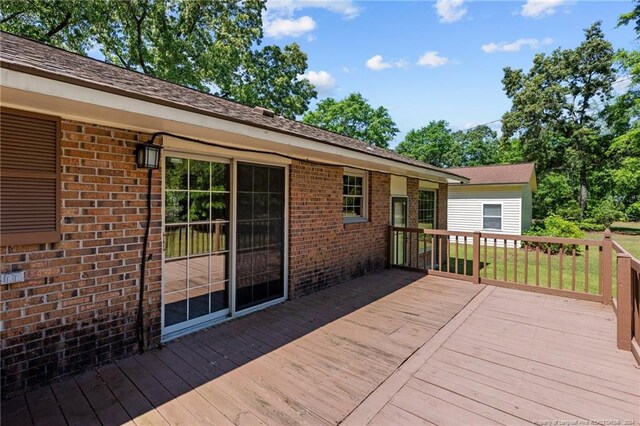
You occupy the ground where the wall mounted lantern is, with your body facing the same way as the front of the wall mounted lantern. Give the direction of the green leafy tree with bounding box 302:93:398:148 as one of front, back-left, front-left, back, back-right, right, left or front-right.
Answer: left

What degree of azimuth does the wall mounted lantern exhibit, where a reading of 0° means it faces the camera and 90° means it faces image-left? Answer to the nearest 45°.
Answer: approximately 315°

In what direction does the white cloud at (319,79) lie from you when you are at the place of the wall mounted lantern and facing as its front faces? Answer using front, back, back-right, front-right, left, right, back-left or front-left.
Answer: left

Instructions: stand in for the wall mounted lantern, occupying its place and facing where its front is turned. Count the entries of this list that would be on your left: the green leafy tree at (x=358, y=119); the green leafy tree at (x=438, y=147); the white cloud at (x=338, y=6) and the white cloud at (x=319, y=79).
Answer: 4

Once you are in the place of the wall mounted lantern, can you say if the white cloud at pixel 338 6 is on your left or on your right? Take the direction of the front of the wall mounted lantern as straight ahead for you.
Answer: on your left

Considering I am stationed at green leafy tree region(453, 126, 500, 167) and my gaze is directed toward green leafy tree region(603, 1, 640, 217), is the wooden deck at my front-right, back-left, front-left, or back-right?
front-right

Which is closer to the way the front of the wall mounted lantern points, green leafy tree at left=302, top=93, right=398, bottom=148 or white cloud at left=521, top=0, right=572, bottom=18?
the white cloud

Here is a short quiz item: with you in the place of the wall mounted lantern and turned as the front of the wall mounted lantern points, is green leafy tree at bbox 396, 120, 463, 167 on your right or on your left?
on your left

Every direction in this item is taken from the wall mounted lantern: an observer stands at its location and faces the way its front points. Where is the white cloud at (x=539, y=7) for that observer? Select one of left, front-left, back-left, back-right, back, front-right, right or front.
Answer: front-left

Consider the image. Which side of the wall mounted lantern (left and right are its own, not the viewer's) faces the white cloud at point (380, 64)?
left

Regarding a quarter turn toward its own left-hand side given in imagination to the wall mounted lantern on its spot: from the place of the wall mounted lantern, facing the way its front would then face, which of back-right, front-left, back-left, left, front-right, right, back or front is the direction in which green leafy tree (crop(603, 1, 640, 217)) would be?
front-right

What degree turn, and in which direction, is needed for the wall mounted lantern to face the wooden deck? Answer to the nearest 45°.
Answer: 0° — it already faces it
